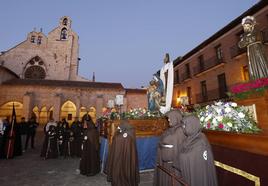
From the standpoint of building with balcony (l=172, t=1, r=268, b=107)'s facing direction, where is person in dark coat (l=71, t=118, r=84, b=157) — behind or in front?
in front

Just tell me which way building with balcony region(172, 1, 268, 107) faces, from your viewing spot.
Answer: facing the viewer and to the left of the viewer

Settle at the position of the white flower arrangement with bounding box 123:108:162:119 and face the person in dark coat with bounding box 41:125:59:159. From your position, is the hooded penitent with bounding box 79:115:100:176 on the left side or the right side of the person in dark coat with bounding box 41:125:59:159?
left

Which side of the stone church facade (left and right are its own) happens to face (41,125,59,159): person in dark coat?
front

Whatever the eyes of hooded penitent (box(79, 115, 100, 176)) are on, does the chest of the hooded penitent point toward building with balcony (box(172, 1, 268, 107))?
no

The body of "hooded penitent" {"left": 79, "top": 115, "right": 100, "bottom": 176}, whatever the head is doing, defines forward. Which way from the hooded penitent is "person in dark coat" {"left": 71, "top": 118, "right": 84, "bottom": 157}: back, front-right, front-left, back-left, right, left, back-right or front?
right

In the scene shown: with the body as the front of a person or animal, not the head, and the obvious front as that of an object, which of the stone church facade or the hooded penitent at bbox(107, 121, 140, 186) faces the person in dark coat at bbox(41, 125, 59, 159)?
the stone church facade

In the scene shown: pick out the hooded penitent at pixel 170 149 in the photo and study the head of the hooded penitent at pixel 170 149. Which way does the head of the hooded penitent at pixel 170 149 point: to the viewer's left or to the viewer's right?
to the viewer's left

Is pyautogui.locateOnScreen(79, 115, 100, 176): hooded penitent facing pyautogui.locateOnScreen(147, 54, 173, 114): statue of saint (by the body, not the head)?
no

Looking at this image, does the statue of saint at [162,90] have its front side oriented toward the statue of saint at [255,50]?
no

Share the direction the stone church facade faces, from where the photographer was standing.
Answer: facing the viewer

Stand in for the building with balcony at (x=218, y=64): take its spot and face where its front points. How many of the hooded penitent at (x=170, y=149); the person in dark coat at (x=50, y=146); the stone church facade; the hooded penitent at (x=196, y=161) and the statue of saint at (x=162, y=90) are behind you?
0

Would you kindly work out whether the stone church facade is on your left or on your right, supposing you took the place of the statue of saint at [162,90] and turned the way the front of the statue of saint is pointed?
on your right

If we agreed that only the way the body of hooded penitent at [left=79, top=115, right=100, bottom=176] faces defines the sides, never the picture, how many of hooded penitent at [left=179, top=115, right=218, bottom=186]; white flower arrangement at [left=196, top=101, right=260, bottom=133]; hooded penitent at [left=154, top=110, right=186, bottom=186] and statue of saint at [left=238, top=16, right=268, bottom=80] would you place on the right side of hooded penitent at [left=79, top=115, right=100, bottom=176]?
0

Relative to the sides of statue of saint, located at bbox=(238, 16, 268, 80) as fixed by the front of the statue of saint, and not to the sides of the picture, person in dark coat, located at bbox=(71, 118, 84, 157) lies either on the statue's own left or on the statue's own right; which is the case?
on the statue's own right
